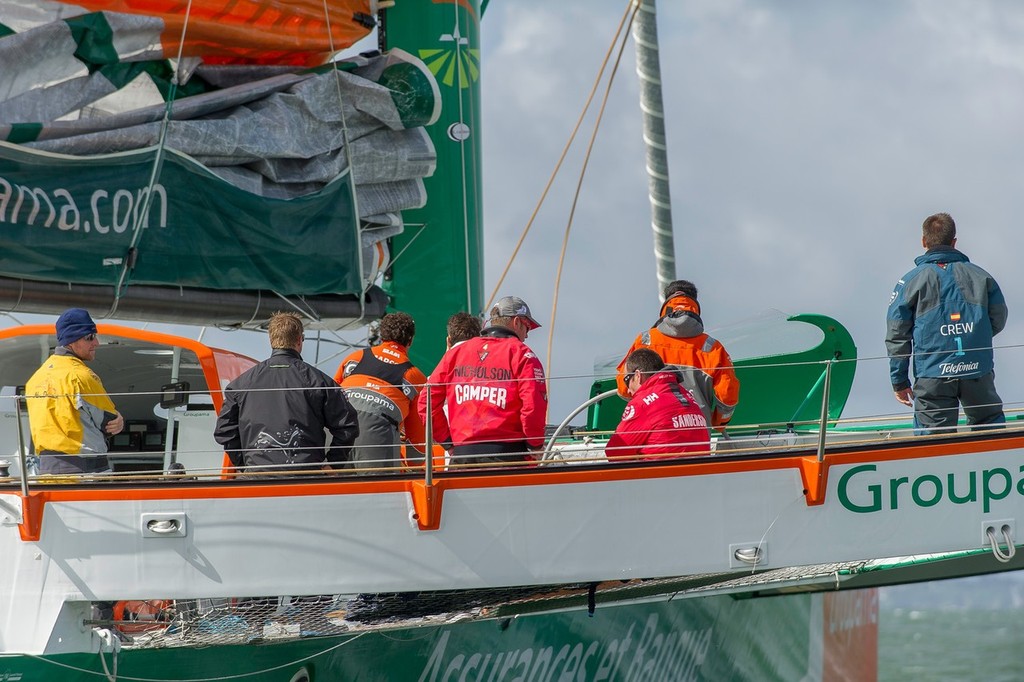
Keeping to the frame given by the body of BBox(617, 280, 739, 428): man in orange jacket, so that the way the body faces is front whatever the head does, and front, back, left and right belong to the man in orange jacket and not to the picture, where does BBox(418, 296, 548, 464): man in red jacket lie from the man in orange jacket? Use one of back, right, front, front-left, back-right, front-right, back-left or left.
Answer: back-left

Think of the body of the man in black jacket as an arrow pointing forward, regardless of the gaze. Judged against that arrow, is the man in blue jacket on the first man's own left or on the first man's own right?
on the first man's own right

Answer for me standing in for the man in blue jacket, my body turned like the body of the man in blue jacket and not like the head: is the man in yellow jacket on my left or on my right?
on my left

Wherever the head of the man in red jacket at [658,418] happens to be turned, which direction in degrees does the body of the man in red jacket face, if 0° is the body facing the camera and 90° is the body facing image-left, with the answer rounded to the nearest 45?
approximately 135°

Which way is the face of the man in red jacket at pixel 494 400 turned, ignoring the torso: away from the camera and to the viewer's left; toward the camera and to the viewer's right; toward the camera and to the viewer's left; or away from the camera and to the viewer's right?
away from the camera and to the viewer's right

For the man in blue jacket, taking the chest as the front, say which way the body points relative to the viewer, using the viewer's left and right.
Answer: facing away from the viewer

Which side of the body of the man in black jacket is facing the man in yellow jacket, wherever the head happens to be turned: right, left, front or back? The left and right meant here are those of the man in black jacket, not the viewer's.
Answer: left

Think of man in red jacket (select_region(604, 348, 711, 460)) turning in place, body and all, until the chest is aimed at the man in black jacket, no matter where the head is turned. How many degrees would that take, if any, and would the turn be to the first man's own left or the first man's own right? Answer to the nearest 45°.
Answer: approximately 45° to the first man's own left

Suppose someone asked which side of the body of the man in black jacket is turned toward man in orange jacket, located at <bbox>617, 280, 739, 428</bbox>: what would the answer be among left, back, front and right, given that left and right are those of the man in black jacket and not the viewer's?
right

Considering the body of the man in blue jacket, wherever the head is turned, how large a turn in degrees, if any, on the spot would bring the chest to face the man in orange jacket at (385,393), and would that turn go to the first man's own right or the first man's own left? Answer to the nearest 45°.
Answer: approximately 90° to the first man's own left

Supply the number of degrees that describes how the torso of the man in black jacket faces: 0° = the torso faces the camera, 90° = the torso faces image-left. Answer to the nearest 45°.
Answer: approximately 180°

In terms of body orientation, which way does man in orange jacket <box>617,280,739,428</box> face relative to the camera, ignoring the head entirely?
away from the camera
